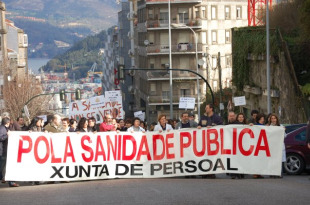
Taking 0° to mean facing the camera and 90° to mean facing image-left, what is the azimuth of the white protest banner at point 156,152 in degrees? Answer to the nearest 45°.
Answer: approximately 0°

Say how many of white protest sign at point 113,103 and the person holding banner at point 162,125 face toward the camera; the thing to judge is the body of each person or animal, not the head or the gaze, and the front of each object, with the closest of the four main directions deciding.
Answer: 2

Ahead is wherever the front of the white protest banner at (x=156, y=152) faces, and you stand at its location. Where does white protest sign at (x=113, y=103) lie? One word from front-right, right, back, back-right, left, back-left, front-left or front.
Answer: back

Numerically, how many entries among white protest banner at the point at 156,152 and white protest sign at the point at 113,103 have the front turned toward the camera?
2

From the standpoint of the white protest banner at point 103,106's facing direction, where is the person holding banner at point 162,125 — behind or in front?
in front

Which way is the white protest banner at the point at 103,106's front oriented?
toward the camera

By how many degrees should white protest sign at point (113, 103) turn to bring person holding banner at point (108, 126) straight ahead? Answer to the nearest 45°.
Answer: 0° — it already faces them

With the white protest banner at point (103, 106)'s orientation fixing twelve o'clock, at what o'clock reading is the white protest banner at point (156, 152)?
the white protest banner at point (156, 152) is roughly at 12 o'clock from the white protest banner at point (103, 106).
